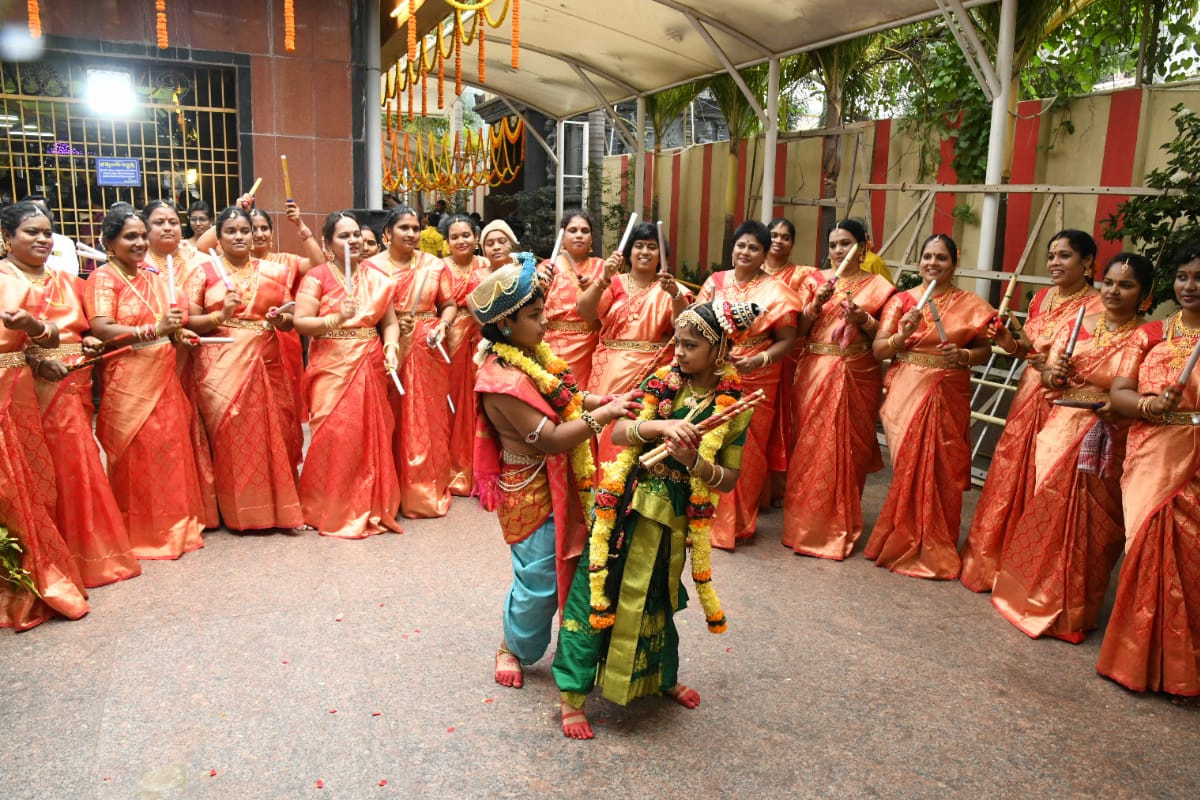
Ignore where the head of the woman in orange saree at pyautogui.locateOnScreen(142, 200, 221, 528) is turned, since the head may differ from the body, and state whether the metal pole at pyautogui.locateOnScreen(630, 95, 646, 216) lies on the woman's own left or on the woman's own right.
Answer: on the woman's own left

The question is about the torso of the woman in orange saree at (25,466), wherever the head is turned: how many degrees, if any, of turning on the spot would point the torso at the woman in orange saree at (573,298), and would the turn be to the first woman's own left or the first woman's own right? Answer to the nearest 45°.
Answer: approximately 45° to the first woman's own left

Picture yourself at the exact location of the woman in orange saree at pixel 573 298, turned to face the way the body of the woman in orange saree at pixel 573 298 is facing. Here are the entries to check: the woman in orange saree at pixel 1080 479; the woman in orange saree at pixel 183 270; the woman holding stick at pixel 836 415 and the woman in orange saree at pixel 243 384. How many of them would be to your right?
2

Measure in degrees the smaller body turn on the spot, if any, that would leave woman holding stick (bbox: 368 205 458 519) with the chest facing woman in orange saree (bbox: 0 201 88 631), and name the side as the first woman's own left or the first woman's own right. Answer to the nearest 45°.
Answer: approximately 45° to the first woman's own right

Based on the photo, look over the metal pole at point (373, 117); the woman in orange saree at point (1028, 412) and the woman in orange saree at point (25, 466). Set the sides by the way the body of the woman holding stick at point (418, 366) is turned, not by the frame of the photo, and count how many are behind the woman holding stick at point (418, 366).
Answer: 1

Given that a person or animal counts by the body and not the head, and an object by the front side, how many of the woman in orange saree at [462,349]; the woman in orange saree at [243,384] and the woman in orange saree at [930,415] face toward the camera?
3

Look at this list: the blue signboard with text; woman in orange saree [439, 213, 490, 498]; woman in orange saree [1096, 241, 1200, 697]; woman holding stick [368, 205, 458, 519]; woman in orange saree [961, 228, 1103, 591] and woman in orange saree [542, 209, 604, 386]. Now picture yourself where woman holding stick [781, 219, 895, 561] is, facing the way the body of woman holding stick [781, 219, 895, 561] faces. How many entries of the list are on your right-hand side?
4

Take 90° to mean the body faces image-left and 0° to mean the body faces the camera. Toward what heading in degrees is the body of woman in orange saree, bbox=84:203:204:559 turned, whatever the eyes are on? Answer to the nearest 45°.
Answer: approximately 315°

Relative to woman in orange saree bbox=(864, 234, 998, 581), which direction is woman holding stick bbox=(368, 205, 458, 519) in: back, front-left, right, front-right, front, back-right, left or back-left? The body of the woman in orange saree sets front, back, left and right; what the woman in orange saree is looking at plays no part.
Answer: right

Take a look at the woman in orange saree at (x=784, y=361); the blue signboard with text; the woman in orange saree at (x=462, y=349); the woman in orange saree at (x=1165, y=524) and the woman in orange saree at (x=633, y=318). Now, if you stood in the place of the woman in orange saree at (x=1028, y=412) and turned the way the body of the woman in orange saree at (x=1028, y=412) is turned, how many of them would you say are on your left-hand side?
1
